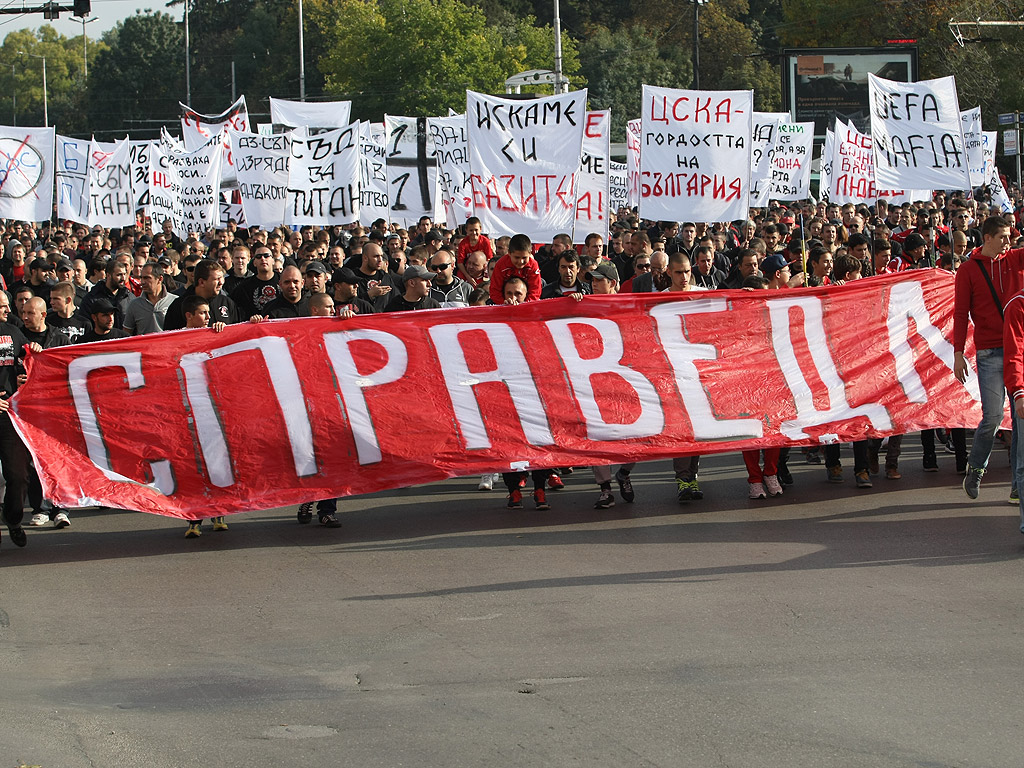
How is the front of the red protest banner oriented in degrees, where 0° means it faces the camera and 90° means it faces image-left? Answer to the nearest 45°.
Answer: approximately 0°

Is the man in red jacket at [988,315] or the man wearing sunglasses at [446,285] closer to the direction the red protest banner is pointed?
the man in red jacket

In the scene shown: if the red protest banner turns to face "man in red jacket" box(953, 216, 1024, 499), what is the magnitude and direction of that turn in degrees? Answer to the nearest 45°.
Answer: approximately 90° to its left

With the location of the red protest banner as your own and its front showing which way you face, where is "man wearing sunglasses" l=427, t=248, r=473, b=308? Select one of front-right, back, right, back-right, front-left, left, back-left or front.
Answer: back
